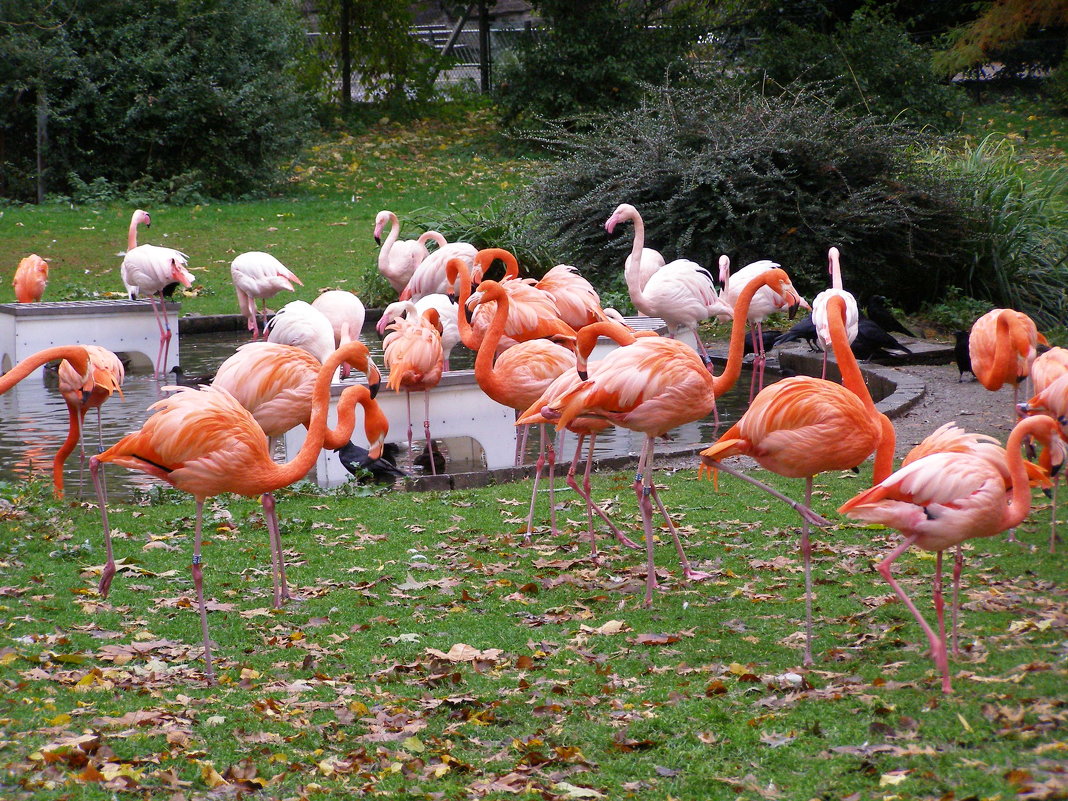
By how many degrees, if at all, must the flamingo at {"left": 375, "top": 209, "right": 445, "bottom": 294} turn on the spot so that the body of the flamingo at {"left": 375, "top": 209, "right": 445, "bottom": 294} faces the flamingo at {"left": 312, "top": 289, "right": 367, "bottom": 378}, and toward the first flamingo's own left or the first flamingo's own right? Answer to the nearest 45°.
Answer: approximately 90° to the first flamingo's own left

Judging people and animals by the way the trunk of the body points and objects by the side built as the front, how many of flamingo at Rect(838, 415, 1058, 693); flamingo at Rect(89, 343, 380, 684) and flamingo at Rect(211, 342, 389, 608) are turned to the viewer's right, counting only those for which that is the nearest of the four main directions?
3

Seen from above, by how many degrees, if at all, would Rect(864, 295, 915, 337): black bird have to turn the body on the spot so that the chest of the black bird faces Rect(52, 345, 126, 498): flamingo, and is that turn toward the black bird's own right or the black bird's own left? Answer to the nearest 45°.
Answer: approximately 45° to the black bird's own left

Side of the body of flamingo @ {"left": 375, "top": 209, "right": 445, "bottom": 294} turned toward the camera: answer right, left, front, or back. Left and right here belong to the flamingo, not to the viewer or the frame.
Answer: left

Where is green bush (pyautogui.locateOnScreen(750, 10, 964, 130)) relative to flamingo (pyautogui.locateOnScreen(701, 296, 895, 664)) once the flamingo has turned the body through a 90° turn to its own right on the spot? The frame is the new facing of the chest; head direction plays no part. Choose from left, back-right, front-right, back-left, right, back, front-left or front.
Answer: back

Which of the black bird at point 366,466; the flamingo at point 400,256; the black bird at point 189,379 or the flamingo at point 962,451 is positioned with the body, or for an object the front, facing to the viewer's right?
the flamingo at point 962,451

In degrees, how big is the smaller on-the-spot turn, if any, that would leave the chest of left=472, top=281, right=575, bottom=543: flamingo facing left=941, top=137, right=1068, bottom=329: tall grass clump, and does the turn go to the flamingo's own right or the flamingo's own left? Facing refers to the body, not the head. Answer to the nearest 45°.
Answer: approximately 135° to the flamingo's own right

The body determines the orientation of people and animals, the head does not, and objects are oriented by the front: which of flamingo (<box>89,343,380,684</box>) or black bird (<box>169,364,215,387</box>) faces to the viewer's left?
the black bird

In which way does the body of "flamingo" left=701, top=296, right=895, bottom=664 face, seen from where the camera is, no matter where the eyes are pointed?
to the viewer's right

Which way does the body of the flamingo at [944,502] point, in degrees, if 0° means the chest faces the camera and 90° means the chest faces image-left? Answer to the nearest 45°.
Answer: approximately 270°

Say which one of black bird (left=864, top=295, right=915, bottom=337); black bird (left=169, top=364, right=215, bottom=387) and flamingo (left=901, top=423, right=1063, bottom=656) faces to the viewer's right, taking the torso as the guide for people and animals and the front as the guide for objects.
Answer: the flamingo

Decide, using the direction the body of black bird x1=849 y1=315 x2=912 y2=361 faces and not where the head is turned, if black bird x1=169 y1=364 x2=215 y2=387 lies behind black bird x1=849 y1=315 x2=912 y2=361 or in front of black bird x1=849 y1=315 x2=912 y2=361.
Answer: in front
